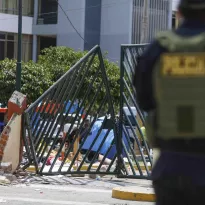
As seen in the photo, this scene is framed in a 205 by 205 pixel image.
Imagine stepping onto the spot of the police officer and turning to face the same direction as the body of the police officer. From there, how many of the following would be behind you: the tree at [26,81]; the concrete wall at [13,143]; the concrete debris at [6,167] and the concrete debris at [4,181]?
0

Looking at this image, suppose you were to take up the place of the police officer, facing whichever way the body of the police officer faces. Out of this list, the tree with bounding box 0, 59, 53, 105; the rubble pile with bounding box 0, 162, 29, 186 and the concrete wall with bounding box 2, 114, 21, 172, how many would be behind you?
0

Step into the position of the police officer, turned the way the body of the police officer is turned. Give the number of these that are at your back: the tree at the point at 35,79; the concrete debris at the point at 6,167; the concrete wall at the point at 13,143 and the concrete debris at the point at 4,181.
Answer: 0

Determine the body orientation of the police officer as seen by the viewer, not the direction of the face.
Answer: away from the camera

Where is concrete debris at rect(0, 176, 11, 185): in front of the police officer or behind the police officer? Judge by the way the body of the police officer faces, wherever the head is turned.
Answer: in front

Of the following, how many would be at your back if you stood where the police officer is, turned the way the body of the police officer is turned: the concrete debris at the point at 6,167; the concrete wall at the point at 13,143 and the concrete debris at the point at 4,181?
0

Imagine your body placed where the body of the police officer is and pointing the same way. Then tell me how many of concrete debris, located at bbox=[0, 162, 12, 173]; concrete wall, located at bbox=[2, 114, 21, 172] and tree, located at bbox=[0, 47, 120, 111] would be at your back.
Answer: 0

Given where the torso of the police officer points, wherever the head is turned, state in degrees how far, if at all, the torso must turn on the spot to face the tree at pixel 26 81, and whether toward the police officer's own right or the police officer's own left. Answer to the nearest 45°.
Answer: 0° — they already face it

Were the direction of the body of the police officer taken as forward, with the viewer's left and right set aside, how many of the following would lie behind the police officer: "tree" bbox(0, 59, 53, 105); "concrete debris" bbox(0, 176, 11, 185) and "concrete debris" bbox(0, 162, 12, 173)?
0

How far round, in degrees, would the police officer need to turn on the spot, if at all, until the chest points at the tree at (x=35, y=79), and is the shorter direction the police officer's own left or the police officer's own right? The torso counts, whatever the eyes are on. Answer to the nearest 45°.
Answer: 0° — they already face it
